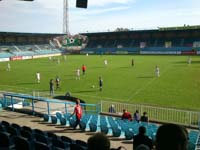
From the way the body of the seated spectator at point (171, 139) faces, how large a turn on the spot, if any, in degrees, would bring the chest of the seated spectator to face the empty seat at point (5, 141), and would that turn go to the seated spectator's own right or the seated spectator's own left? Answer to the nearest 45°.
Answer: approximately 45° to the seated spectator's own left

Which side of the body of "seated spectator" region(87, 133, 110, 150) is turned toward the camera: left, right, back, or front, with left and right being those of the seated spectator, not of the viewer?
back

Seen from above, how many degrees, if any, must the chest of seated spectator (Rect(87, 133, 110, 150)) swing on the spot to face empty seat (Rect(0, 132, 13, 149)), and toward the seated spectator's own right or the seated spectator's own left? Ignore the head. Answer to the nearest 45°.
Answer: approximately 45° to the seated spectator's own left

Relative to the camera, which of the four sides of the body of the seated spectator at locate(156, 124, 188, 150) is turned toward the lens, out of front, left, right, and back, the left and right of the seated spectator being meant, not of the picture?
back

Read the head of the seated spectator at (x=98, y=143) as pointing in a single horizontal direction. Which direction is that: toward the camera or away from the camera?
away from the camera

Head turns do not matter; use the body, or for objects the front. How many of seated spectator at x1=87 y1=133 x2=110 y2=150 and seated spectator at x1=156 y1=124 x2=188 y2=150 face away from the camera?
2

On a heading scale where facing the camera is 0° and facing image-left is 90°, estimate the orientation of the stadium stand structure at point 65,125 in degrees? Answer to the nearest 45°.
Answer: approximately 225°

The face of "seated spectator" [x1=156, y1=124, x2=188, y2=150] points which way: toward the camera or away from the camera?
away from the camera
